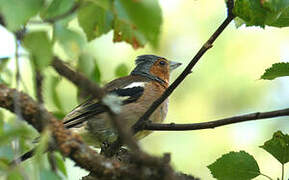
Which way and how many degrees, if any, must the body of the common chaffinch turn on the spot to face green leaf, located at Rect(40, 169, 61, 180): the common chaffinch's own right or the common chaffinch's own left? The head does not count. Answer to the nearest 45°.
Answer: approximately 90° to the common chaffinch's own right

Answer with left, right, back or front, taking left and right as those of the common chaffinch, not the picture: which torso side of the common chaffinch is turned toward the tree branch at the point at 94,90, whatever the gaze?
right

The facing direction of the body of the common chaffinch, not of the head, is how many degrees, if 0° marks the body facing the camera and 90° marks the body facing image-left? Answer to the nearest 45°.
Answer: approximately 270°
